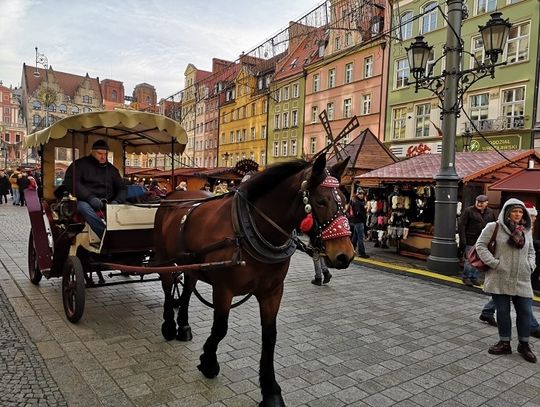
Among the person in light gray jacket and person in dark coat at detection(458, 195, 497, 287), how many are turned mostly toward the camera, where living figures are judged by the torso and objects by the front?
2

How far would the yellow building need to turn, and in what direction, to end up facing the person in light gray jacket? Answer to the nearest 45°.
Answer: approximately 45° to its left

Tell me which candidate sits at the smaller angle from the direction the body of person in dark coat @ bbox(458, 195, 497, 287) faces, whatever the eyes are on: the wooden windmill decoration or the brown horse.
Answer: the brown horse

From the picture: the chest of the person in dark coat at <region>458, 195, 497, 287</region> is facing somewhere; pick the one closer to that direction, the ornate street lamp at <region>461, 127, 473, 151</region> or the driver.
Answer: the driver

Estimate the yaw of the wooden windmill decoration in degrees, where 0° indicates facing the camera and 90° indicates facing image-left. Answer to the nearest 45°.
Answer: approximately 45°

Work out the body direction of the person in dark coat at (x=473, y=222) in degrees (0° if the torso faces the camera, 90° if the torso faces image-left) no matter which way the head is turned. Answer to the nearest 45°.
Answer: approximately 0°

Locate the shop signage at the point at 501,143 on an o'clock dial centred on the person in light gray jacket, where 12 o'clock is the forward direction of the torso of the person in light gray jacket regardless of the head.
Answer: The shop signage is roughly at 6 o'clock from the person in light gray jacket.

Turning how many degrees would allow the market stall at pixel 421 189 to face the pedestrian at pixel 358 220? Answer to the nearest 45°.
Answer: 0° — it already faces them

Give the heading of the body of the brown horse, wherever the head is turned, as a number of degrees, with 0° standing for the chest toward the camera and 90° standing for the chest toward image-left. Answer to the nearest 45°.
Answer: approximately 315°

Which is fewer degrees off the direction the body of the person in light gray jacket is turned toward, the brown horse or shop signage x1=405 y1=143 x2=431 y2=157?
the brown horse

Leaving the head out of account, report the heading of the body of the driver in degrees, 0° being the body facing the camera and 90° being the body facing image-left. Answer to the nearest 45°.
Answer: approximately 315°

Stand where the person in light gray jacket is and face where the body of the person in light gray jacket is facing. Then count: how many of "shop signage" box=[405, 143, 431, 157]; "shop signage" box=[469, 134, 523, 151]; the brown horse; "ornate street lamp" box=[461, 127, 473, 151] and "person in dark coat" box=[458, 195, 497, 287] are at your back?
4

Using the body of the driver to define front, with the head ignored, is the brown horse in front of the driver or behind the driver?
in front
